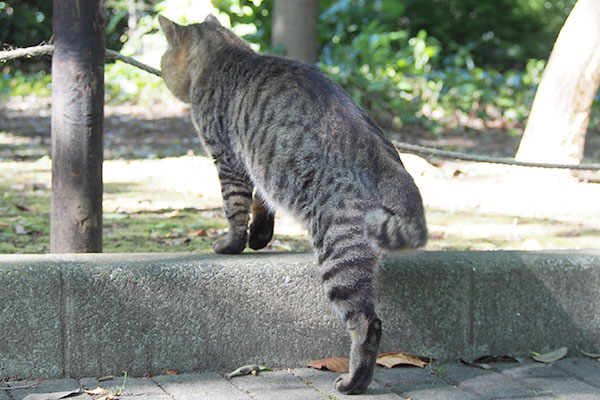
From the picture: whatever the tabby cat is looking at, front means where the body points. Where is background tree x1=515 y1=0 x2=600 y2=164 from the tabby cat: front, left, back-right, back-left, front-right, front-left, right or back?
right

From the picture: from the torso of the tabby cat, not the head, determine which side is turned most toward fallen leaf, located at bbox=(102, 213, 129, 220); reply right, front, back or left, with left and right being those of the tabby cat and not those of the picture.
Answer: front

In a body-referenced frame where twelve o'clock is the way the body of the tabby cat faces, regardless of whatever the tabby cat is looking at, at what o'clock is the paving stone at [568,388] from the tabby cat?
The paving stone is roughly at 5 o'clock from the tabby cat.

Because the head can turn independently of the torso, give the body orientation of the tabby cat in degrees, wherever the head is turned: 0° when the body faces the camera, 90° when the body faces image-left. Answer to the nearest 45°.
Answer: approximately 135°

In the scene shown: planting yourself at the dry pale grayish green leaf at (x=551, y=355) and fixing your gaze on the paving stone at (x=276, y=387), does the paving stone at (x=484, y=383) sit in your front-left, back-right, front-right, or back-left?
front-left

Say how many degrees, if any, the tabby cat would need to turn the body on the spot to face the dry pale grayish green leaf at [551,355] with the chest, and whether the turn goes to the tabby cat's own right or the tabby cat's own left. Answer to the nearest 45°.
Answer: approximately 135° to the tabby cat's own right
